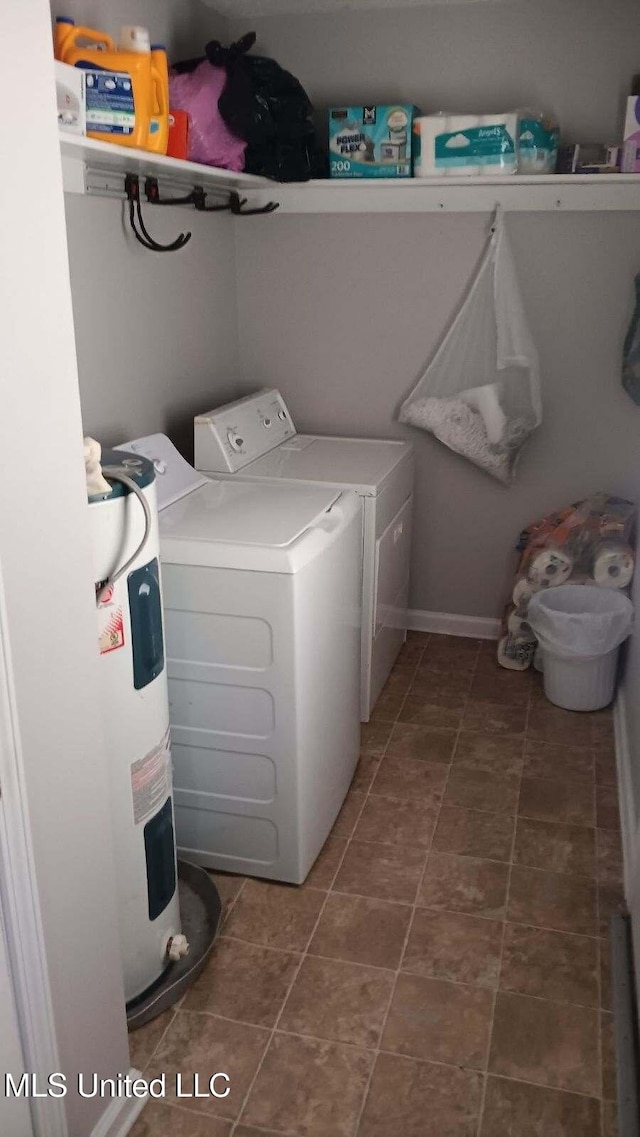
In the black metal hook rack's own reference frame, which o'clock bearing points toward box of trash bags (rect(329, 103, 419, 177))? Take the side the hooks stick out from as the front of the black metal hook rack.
The box of trash bags is roughly at 11 o'clock from the black metal hook rack.

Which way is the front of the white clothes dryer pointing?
to the viewer's right

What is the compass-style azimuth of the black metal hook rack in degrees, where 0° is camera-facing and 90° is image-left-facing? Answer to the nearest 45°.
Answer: approximately 270°

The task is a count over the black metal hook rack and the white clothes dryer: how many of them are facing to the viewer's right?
2

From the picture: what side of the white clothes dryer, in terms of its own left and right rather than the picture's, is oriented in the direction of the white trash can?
front

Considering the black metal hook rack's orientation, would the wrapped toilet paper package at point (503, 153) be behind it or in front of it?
in front

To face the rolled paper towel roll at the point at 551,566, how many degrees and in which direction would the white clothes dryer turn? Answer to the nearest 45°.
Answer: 0° — it already faces it

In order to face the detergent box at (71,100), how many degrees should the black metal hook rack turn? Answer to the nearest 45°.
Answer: approximately 90° to its right

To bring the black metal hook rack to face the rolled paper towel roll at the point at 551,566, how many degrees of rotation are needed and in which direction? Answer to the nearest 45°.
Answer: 0° — it already faces it

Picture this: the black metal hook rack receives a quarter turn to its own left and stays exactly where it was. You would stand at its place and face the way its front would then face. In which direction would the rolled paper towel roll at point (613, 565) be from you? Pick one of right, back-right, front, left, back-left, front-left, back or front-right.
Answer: right
